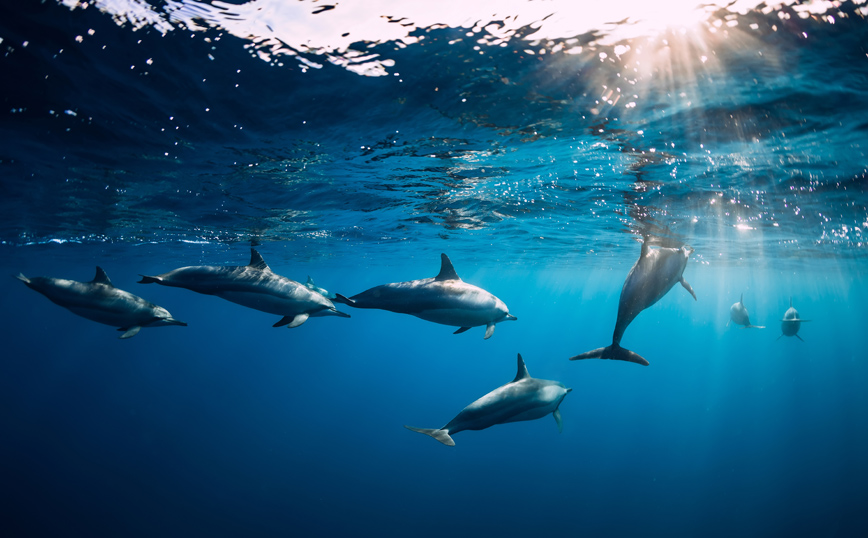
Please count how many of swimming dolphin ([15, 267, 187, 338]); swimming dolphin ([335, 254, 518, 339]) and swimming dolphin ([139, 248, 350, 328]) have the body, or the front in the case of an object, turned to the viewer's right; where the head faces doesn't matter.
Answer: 3

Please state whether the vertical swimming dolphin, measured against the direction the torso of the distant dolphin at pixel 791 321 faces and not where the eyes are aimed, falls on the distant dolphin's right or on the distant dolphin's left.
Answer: on the distant dolphin's right

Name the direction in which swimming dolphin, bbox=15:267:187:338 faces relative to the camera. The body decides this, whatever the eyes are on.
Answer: to the viewer's right

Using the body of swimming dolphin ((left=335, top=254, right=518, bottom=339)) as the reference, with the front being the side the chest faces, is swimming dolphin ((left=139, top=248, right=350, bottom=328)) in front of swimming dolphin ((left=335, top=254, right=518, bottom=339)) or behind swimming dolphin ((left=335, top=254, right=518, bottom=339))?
behind

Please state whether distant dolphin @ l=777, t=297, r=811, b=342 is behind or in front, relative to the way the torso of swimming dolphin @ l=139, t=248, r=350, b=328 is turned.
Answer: in front

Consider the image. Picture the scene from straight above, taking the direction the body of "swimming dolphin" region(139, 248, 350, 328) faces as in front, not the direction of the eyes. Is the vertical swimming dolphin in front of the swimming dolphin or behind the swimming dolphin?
in front

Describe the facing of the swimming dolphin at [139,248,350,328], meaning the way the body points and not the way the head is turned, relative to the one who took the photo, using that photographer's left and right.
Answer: facing to the right of the viewer

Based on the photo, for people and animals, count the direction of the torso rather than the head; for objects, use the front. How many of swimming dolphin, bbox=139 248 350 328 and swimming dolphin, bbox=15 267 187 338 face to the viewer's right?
2

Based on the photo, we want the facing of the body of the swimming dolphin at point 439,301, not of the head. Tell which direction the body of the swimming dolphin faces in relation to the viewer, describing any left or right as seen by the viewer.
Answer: facing to the right of the viewer
